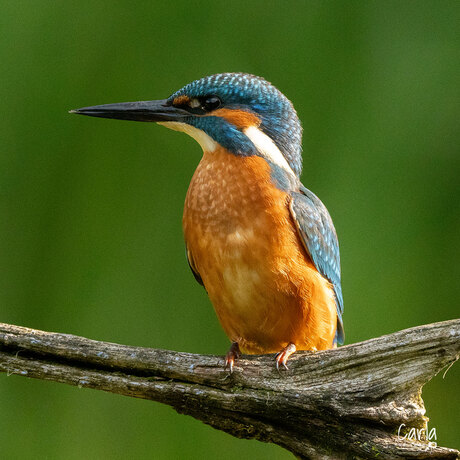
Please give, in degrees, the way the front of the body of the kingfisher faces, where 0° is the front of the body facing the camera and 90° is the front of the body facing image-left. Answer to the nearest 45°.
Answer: approximately 45°
